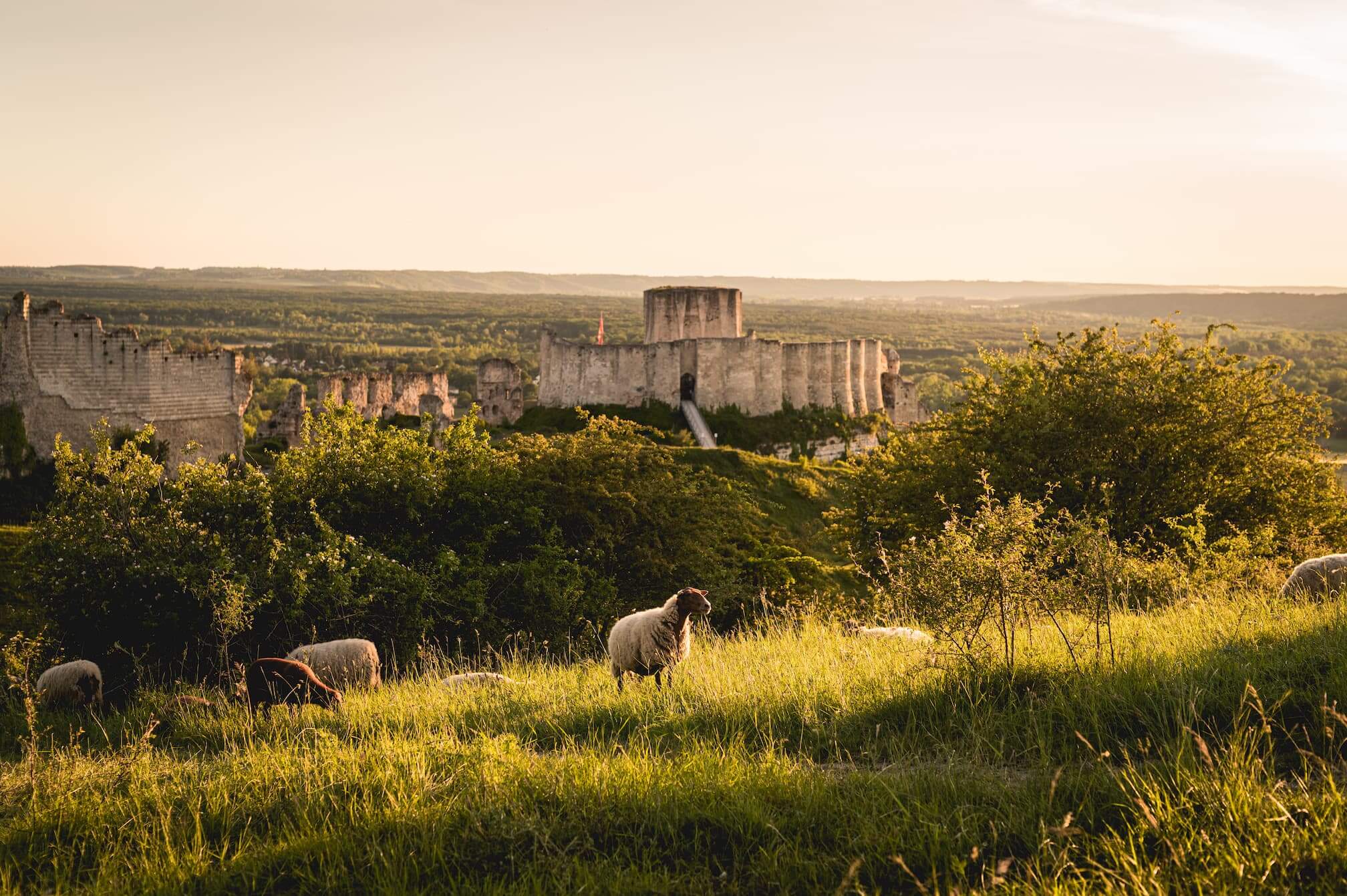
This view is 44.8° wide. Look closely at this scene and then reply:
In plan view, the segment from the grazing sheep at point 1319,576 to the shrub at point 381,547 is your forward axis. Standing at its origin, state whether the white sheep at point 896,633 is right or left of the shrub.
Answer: left

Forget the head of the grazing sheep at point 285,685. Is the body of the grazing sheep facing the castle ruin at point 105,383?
no

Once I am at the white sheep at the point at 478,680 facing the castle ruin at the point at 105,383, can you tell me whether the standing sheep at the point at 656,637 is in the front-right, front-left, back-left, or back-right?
back-right

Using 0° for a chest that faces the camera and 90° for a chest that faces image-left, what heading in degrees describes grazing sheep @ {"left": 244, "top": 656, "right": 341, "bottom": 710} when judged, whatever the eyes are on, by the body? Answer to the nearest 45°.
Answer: approximately 270°

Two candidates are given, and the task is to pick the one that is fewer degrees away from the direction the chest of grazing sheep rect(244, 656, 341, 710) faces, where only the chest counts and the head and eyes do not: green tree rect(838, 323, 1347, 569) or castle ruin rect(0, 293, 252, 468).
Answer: the green tree

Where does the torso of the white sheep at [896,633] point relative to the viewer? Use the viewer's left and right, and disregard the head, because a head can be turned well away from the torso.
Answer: facing to the left of the viewer

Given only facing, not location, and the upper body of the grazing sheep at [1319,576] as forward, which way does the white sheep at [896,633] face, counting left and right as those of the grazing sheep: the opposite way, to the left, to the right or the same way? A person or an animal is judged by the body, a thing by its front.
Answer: the same way

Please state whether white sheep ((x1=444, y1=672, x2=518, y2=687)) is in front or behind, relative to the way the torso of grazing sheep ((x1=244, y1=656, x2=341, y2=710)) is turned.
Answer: in front

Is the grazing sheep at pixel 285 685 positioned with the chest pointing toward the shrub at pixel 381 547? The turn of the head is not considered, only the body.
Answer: no

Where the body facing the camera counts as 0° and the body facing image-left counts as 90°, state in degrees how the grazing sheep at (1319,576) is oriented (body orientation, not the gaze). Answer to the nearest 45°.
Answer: approximately 90°
